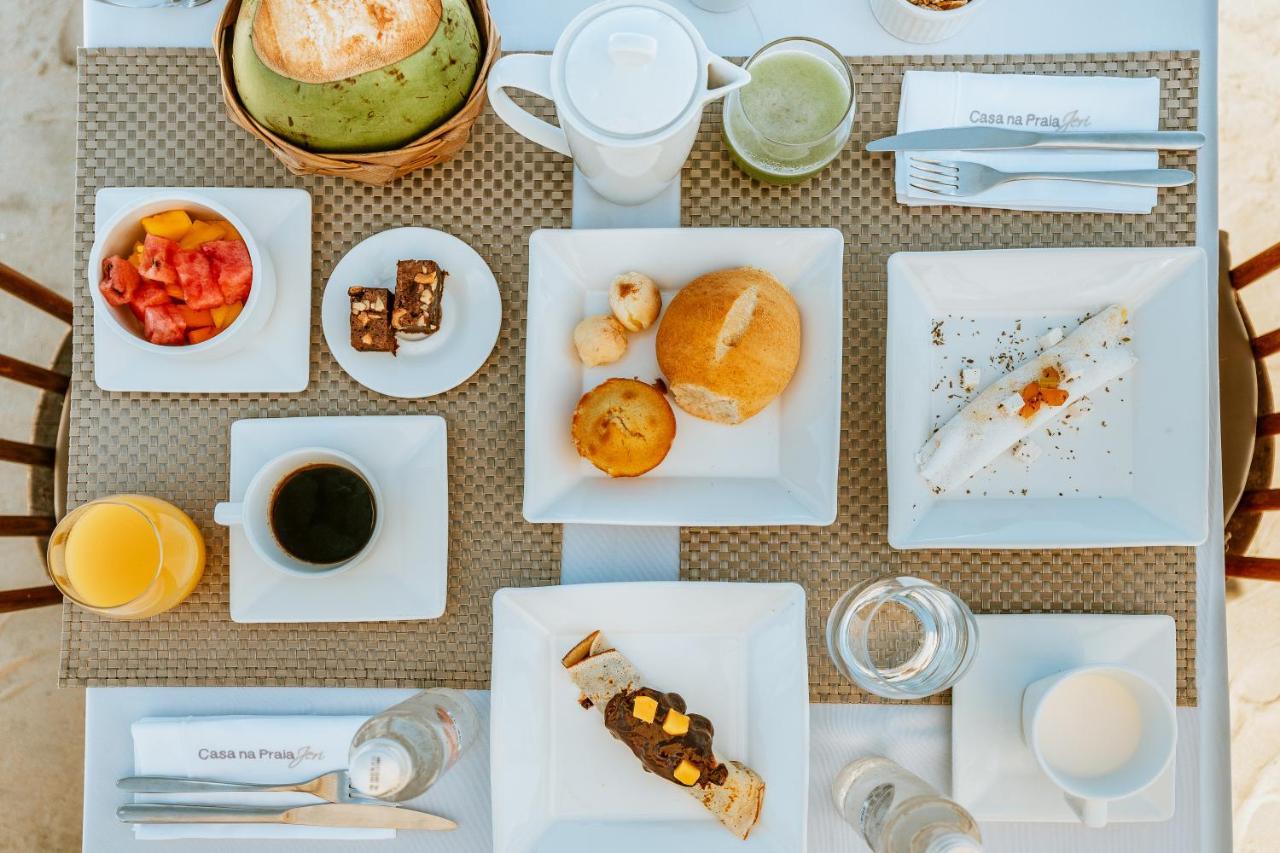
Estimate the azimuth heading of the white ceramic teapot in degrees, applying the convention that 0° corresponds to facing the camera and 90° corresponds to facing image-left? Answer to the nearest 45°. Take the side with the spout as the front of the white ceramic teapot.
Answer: approximately 270°
